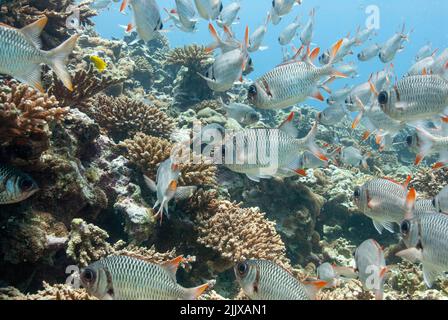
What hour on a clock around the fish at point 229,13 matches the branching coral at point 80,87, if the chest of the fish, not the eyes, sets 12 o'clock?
The branching coral is roughly at 12 o'clock from the fish.

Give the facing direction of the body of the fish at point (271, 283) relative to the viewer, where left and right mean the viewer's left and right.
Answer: facing to the left of the viewer

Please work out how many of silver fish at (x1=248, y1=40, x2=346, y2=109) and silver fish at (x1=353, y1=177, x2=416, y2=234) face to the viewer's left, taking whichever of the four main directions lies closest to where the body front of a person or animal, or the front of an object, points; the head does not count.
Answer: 2
